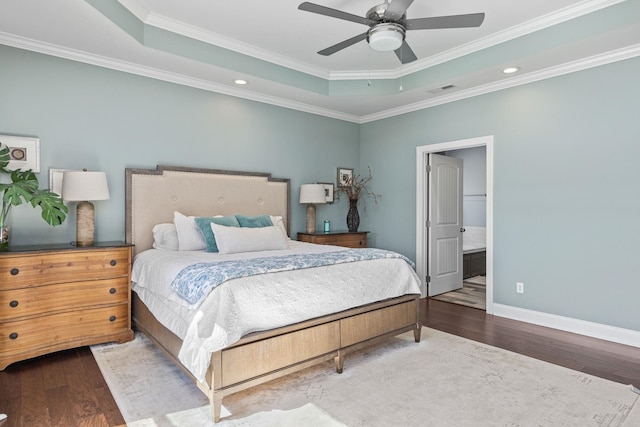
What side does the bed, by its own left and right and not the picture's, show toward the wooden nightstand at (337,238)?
left

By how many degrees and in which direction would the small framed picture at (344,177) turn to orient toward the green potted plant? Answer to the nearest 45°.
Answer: approximately 90° to its right

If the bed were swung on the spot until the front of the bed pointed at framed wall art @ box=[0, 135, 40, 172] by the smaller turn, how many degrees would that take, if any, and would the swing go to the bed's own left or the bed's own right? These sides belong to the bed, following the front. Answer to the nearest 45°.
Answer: approximately 135° to the bed's own right

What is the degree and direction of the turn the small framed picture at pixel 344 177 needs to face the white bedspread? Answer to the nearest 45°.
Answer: approximately 45° to its right

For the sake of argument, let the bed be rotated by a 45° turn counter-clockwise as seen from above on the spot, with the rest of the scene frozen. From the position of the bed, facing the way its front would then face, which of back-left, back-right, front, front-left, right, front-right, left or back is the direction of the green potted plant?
back

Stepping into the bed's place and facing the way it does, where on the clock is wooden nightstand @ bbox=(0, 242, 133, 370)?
The wooden nightstand is roughly at 5 o'clock from the bed.

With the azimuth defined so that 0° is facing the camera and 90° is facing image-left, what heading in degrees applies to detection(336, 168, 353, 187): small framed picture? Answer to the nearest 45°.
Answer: approximately 315°

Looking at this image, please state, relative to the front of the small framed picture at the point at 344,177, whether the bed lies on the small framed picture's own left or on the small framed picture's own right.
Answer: on the small framed picture's own right

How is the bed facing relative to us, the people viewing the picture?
facing the viewer and to the right of the viewer

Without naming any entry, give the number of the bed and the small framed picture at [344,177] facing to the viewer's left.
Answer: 0

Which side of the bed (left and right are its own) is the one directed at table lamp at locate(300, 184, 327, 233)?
left

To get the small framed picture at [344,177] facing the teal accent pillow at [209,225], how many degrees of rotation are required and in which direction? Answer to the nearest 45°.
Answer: approximately 90° to its right

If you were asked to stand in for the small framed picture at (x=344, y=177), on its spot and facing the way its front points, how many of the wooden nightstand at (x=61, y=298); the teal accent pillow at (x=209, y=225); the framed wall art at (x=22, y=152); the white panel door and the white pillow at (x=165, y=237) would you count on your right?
4

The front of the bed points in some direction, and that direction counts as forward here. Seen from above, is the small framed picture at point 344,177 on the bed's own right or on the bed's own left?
on the bed's own left

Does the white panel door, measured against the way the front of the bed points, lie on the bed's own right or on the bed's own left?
on the bed's own left

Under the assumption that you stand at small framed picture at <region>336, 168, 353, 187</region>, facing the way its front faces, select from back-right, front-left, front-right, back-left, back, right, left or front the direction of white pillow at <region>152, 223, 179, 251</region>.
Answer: right
